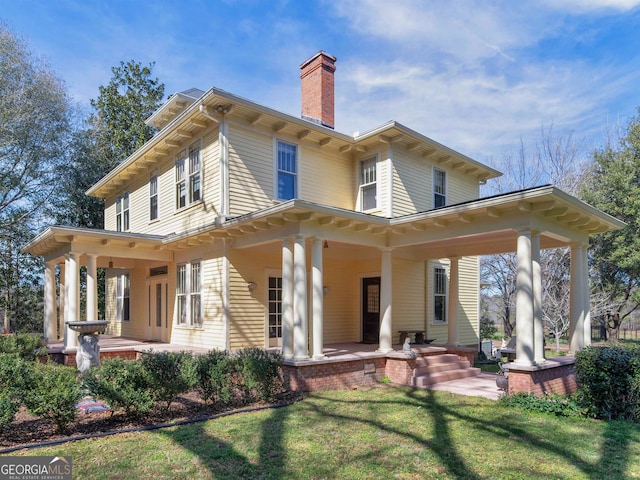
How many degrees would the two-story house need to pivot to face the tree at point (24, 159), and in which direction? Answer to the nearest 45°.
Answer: approximately 90° to its right

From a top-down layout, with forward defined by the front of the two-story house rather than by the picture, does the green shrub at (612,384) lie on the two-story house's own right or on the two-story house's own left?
on the two-story house's own left
